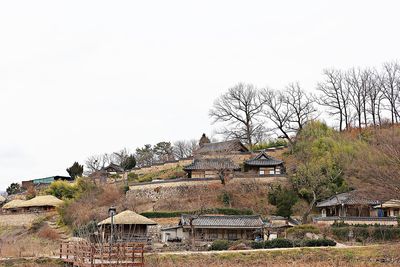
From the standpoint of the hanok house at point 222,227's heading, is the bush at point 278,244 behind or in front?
in front

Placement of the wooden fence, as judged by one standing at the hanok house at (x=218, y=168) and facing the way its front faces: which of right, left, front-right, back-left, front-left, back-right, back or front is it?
front

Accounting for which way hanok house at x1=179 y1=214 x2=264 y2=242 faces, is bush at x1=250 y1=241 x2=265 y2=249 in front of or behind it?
in front

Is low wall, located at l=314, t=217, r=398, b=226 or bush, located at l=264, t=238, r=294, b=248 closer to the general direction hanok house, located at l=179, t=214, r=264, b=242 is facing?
the bush

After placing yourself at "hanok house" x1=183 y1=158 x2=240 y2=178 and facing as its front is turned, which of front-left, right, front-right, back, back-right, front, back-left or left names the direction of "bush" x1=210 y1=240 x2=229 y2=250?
front

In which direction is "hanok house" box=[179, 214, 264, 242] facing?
toward the camera

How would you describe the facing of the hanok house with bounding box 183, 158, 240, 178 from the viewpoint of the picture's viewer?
facing the viewer

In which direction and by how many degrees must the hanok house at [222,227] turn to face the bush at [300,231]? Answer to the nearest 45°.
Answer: approximately 45° to its left

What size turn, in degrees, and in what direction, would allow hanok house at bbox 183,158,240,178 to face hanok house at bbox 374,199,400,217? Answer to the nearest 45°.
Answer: approximately 45° to its left

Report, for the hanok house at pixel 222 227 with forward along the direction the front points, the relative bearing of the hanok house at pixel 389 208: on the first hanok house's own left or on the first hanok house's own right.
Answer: on the first hanok house's own left

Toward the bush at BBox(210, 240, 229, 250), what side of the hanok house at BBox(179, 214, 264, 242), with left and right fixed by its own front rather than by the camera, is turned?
front

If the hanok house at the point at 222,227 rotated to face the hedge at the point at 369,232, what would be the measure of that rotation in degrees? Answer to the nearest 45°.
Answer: approximately 90° to its left

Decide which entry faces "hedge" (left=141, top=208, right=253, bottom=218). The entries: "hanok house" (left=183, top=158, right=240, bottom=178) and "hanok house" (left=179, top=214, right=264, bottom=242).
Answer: "hanok house" (left=183, top=158, right=240, bottom=178)

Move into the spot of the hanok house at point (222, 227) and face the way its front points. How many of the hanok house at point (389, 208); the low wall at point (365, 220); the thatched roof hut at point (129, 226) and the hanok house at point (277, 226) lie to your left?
3

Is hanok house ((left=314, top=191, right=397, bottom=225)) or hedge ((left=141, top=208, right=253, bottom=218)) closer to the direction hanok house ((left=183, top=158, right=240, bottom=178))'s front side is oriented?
the hedge
